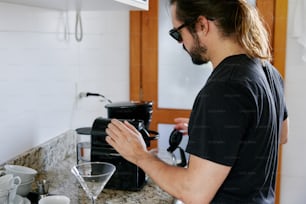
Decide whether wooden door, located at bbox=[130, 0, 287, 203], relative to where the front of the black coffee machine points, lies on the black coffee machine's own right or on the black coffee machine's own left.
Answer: on the black coffee machine's own left

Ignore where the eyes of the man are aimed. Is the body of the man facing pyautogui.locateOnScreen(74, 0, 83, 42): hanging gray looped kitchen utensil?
yes

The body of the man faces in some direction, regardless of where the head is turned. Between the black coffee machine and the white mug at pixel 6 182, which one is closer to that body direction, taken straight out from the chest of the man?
the black coffee machine

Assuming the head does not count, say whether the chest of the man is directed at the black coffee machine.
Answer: yes
